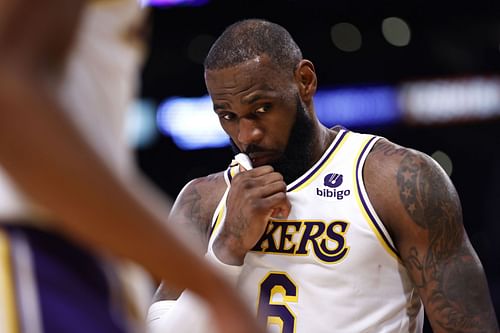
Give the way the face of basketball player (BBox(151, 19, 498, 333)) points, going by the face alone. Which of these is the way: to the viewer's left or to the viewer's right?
to the viewer's left

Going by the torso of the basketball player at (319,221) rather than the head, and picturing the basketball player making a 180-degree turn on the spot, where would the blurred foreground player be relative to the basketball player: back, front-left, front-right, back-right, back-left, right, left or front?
back-right

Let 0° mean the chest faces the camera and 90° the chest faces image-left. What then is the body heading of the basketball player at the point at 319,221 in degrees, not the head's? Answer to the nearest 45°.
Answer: approximately 45°
